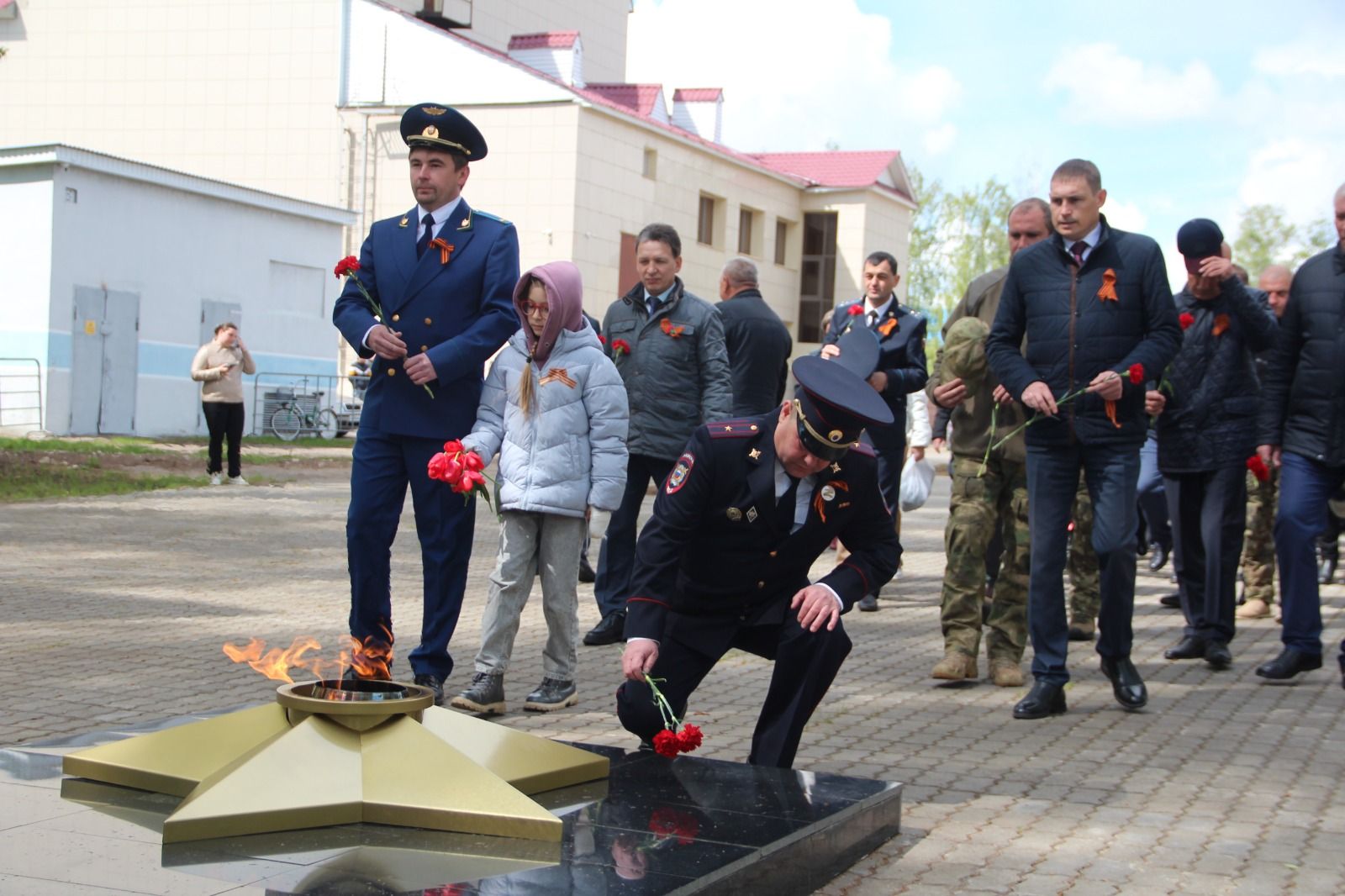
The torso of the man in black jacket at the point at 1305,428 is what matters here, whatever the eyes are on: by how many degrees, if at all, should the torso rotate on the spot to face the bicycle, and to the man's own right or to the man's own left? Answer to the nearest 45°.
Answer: approximately 90° to the man's own right

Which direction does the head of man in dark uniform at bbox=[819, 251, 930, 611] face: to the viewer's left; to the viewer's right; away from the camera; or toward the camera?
toward the camera

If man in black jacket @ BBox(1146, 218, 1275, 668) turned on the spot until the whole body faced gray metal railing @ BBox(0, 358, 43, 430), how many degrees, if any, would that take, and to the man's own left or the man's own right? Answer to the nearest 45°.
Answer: approximately 90° to the man's own right

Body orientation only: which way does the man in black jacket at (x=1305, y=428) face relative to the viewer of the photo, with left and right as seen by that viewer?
facing the viewer and to the left of the viewer

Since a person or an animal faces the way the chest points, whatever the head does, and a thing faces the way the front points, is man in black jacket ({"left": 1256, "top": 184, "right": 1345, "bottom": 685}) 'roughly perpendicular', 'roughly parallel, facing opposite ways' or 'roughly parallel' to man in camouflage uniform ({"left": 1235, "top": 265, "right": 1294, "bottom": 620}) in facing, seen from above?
roughly parallel

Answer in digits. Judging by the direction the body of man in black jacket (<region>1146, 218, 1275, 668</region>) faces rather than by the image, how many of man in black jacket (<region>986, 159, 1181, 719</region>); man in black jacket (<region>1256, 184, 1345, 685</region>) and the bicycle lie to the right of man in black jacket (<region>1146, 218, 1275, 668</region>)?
1

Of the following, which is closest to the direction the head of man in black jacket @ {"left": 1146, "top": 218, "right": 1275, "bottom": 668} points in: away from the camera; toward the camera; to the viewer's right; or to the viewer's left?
toward the camera

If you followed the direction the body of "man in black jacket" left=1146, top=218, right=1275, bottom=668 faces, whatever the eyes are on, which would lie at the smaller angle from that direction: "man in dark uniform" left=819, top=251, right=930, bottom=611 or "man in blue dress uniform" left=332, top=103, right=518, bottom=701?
the man in blue dress uniform

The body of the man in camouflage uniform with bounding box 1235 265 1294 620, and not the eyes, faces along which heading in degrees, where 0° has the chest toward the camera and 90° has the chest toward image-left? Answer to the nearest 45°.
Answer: approximately 45°

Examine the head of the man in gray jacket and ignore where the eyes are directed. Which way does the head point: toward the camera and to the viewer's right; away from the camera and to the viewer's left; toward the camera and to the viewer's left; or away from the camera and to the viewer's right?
toward the camera and to the viewer's left

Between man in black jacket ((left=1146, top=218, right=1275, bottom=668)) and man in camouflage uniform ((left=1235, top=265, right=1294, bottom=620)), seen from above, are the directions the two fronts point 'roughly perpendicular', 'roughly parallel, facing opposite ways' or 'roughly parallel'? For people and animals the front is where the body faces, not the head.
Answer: roughly parallel

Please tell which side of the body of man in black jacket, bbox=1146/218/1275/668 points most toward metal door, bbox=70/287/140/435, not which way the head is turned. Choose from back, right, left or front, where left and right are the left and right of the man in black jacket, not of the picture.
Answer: right

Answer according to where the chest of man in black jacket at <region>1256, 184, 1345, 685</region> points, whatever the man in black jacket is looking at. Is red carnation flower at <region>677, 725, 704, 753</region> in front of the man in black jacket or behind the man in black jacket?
in front

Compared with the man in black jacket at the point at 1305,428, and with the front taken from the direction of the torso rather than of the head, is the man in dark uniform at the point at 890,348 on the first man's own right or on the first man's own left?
on the first man's own right

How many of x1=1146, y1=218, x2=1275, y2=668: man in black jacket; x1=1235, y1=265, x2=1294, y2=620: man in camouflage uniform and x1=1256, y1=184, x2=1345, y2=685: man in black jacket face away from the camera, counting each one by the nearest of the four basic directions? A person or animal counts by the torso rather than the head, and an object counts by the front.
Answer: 0

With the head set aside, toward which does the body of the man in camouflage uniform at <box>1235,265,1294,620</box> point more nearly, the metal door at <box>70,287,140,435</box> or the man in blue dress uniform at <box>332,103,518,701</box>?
the man in blue dress uniform
